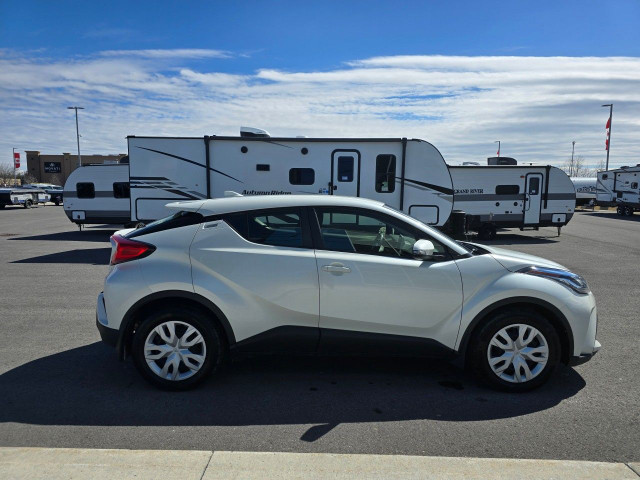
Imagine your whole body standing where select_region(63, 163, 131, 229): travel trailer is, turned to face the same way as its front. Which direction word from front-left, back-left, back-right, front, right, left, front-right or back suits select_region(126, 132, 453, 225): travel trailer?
back-left

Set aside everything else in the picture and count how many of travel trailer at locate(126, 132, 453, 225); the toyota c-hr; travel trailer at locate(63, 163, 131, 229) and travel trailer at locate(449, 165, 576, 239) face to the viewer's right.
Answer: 3

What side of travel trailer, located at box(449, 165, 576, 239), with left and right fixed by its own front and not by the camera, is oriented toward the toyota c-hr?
right

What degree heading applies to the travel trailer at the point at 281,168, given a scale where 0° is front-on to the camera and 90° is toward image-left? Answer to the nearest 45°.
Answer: approximately 270°

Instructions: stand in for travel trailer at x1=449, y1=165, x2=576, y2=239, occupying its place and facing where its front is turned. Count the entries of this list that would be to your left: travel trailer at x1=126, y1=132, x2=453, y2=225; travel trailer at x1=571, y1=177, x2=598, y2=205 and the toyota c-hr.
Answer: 1

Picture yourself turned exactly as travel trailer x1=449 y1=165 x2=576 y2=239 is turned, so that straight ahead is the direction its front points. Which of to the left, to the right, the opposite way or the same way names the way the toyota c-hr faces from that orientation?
the same way

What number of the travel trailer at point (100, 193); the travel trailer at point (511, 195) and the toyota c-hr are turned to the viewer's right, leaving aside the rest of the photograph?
2

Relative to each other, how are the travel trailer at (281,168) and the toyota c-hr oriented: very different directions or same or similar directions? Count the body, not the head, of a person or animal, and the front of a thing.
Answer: same or similar directions

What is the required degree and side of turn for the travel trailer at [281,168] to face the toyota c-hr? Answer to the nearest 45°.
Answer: approximately 90° to its right

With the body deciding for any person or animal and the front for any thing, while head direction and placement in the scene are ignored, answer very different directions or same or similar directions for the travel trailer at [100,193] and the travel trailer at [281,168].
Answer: very different directions

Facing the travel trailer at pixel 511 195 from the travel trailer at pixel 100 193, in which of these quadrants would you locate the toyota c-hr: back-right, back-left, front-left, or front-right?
front-right

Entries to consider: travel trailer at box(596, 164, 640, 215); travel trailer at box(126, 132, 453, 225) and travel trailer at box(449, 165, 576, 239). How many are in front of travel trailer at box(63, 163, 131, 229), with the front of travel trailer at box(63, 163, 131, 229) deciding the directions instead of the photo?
0

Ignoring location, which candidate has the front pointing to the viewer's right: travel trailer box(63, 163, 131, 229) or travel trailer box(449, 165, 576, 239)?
travel trailer box(449, 165, 576, 239)

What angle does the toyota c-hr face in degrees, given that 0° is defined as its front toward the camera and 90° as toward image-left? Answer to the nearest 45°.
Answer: approximately 270°
